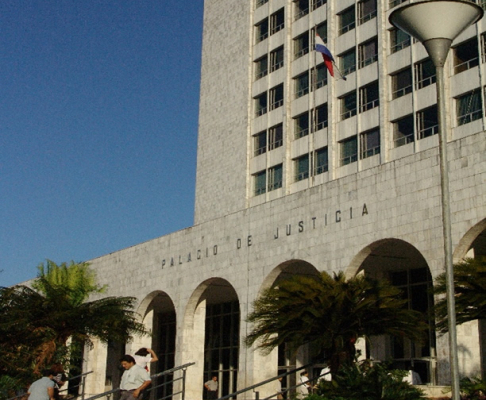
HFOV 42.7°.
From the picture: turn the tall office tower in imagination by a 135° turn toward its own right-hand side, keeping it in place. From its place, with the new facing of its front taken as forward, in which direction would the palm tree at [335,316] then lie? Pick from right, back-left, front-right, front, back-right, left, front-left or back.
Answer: back

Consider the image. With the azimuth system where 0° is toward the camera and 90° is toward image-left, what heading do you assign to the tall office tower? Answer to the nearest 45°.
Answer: approximately 45°

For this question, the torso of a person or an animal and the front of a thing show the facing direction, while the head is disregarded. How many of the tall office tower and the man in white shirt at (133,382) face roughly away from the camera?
0

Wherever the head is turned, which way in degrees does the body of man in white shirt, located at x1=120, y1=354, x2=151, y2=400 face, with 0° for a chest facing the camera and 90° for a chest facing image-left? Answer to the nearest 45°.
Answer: approximately 45°

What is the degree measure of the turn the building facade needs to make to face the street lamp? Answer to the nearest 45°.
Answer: approximately 45° to its left
